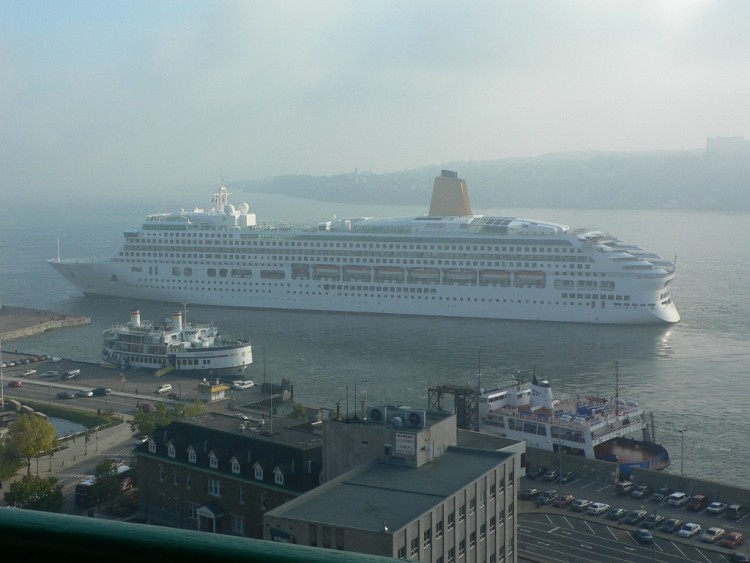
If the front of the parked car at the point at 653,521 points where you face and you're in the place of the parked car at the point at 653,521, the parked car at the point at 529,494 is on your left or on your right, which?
on your right

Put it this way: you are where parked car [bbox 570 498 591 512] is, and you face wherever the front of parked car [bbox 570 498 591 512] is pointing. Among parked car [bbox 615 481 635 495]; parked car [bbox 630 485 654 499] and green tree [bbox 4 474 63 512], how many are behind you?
2

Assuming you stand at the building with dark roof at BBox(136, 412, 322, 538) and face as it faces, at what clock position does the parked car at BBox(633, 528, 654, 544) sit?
The parked car is roughly at 8 o'clock from the building with dark roof.

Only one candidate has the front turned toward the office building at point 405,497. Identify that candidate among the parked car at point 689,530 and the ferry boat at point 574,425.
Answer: the parked car

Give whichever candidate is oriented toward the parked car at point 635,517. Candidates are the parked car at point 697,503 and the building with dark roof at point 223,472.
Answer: the parked car at point 697,503

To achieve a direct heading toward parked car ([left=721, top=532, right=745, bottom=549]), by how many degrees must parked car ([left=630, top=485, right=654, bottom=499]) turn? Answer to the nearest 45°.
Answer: approximately 90° to its left

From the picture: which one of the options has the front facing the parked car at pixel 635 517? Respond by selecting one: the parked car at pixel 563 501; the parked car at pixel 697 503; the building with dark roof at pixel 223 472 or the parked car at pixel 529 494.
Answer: the parked car at pixel 697 503

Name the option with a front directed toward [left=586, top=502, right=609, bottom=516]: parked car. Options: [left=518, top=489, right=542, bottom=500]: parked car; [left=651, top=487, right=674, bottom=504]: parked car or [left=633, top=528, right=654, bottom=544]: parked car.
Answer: [left=651, top=487, right=674, bottom=504]: parked car
